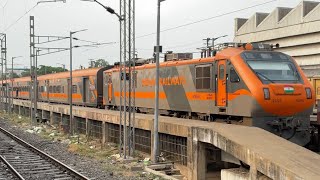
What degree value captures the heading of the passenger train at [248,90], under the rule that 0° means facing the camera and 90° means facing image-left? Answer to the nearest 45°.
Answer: approximately 315°
